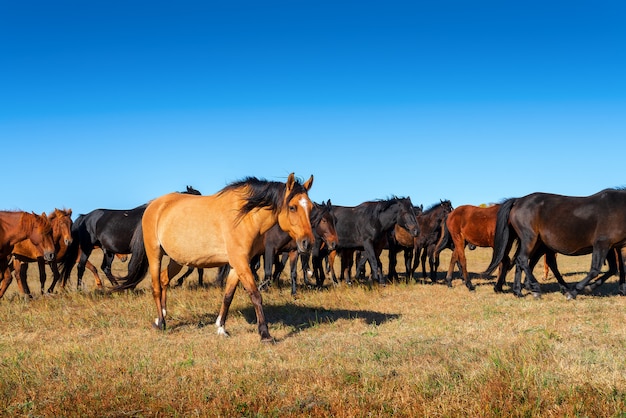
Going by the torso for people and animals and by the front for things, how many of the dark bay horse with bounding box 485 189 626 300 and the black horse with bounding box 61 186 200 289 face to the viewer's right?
2

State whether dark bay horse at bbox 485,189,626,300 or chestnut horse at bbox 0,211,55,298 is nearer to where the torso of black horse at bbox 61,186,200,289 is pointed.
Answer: the dark bay horse

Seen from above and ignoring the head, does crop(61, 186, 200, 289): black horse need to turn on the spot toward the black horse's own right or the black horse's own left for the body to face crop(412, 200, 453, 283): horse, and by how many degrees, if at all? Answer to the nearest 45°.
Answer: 0° — it already faces it

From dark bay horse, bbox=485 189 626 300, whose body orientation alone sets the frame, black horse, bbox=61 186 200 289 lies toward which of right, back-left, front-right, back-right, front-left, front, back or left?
back

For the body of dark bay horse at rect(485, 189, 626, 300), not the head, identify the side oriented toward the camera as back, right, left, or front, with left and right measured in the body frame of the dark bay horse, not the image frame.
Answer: right

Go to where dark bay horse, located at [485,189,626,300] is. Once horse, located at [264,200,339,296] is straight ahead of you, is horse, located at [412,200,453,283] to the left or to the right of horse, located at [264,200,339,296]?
right

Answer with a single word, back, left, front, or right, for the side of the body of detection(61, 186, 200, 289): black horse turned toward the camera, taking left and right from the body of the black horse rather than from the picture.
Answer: right

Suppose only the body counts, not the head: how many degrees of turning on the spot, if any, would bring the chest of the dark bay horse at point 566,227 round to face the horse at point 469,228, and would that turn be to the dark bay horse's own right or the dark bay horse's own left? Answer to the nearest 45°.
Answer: approximately 135° to the dark bay horse's own left
